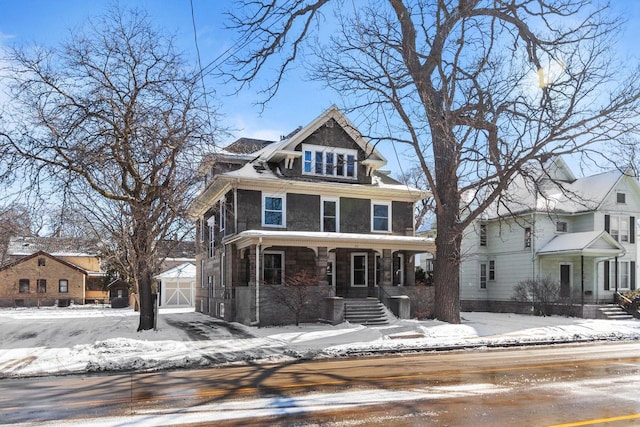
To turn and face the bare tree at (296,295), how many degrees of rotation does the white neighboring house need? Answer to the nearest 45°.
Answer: approximately 90° to its right

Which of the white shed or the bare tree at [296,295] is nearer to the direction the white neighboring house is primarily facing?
the bare tree

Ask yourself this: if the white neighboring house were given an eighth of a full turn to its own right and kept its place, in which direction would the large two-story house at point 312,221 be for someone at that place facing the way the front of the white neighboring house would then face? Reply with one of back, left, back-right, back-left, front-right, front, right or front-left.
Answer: front-right

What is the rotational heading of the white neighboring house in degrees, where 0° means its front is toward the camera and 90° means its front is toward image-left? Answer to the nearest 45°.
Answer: approximately 315°

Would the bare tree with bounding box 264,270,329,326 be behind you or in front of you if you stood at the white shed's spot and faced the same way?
in front

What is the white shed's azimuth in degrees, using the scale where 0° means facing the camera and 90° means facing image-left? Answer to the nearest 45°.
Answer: approximately 0°

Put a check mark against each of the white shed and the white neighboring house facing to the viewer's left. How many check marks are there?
0
